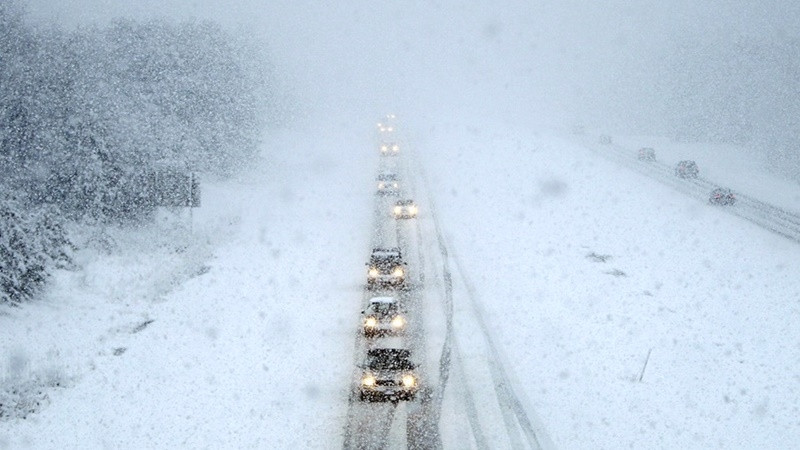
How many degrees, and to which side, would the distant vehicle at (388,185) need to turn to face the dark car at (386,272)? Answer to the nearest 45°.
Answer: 0° — it already faces it

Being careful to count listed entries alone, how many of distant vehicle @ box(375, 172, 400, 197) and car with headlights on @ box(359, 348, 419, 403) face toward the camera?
2

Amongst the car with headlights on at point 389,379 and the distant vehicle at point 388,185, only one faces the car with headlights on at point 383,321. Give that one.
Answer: the distant vehicle

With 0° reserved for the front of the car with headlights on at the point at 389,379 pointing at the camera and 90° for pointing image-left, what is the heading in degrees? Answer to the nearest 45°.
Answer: approximately 0°

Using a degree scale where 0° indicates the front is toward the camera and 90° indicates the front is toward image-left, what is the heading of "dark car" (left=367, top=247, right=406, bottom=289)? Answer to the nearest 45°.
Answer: approximately 0°

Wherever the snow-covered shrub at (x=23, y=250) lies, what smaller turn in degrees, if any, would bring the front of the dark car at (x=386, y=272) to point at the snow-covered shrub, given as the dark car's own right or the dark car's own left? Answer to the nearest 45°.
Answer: approximately 90° to the dark car's own right

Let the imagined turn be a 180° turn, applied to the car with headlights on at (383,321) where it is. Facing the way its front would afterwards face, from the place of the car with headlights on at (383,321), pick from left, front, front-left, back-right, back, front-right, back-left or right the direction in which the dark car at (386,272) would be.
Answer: front

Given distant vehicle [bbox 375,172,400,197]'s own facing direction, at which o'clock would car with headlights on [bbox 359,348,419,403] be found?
The car with headlights on is roughly at 12 o'clock from the distant vehicle.
